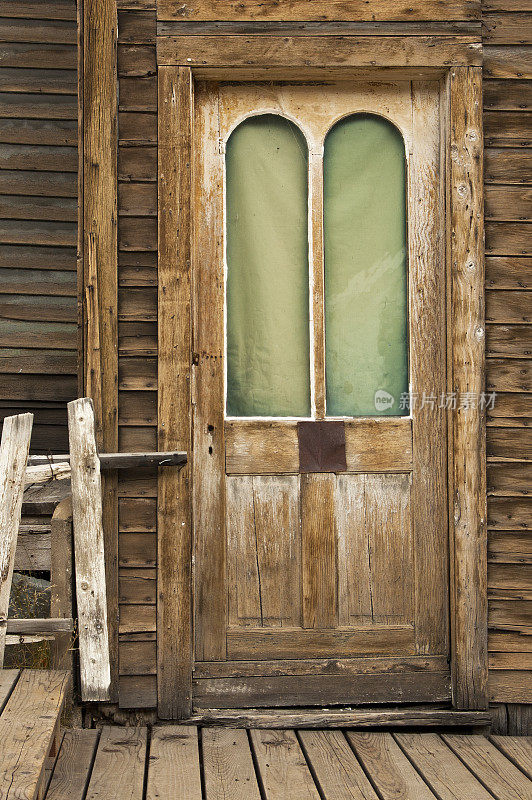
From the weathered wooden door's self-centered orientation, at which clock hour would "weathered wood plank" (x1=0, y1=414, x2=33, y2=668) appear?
The weathered wood plank is roughly at 2 o'clock from the weathered wooden door.

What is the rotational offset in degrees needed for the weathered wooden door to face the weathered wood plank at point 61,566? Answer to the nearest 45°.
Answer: approximately 90° to its right

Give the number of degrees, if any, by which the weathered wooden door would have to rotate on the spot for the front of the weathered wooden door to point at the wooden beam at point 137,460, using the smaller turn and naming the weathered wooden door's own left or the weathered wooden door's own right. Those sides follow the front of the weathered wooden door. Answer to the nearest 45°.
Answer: approximately 90° to the weathered wooden door's own right

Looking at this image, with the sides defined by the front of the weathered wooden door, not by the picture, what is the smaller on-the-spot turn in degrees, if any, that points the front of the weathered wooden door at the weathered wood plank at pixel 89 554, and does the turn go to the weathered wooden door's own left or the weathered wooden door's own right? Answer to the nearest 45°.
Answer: approximately 45° to the weathered wooden door's own right

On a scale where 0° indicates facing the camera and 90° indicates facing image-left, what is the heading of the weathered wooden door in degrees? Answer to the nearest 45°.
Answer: approximately 0°

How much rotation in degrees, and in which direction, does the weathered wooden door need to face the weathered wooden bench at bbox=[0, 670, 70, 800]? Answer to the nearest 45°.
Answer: approximately 45° to its right
